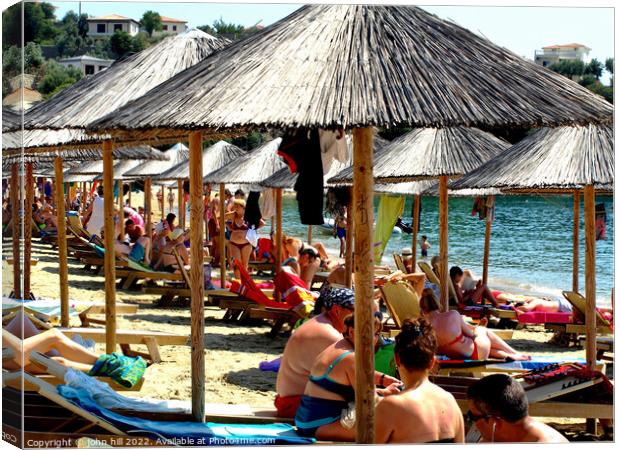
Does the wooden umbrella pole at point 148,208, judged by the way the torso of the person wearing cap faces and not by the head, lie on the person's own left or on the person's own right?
on the person's own left

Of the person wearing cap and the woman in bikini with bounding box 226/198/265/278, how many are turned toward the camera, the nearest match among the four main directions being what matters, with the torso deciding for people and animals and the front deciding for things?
1

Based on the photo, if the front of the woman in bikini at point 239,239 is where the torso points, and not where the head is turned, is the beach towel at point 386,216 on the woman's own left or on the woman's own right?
on the woman's own left

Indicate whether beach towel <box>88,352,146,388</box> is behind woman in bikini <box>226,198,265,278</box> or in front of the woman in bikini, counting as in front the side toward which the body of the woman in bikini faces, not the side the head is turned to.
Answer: in front

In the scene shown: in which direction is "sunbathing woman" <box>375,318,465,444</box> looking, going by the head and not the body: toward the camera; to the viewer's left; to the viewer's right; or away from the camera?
away from the camera

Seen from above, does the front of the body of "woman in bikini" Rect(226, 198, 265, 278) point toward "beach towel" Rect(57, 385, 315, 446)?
yes

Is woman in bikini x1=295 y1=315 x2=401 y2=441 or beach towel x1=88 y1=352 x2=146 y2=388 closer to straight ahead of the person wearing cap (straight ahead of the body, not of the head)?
the woman in bikini

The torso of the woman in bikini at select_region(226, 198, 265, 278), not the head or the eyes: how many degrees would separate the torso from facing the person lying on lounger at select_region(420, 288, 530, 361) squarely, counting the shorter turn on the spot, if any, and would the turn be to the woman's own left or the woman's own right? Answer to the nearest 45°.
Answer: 0° — they already face them

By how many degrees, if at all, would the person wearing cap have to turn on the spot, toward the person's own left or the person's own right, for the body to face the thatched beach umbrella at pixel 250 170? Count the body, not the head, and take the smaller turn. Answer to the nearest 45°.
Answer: approximately 90° to the person's own left
